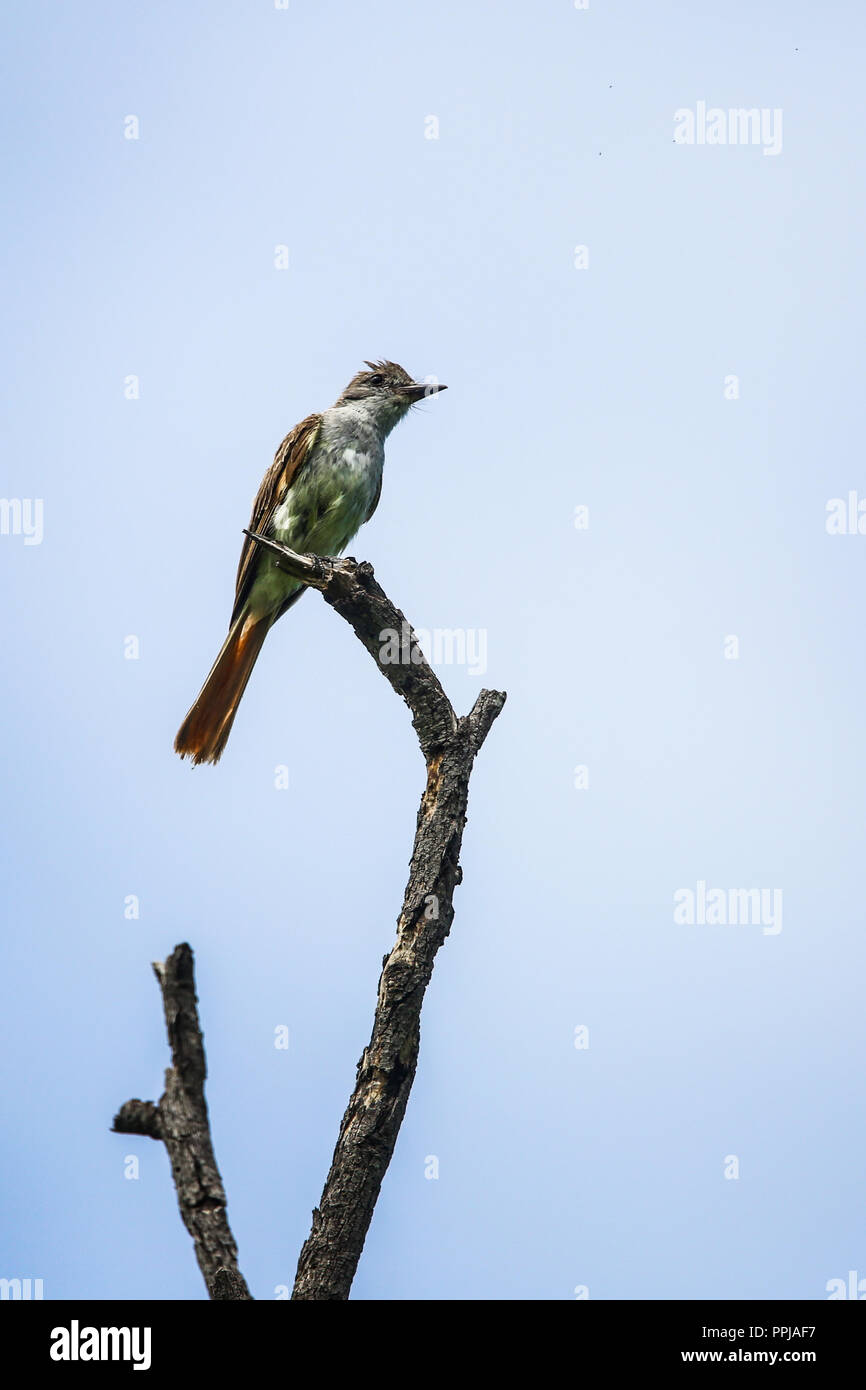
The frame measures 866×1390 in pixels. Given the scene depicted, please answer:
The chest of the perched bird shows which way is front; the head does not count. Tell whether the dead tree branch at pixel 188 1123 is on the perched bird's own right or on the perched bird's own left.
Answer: on the perched bird's own right
